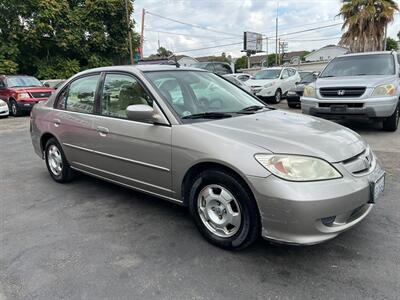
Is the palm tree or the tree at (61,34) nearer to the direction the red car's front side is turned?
the palm tree

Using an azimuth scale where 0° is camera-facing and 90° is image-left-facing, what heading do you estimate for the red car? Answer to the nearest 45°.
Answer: approximately 315°

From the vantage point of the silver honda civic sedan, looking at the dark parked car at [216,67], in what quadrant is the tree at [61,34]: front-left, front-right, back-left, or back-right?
front-left

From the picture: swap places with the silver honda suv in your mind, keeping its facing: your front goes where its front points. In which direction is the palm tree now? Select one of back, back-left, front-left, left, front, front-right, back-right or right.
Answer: back-right

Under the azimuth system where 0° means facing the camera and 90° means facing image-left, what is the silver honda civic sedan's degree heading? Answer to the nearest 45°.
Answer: approximately 315°

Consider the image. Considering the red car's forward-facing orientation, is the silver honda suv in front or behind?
in front

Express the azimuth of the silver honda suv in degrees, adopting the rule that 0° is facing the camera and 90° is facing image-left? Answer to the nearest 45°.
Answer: approximately 45°

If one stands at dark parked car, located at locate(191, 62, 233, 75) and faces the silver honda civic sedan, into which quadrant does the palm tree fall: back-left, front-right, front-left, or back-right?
back-left

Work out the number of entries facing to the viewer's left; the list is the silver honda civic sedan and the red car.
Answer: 0

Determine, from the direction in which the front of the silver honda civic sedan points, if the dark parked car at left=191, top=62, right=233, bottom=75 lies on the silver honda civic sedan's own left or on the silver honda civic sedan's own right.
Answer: on the silver honda civic sedan's own left

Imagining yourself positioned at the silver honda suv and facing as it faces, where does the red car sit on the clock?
The red car is roughly at 2 o'clock from the silver honda suv.
